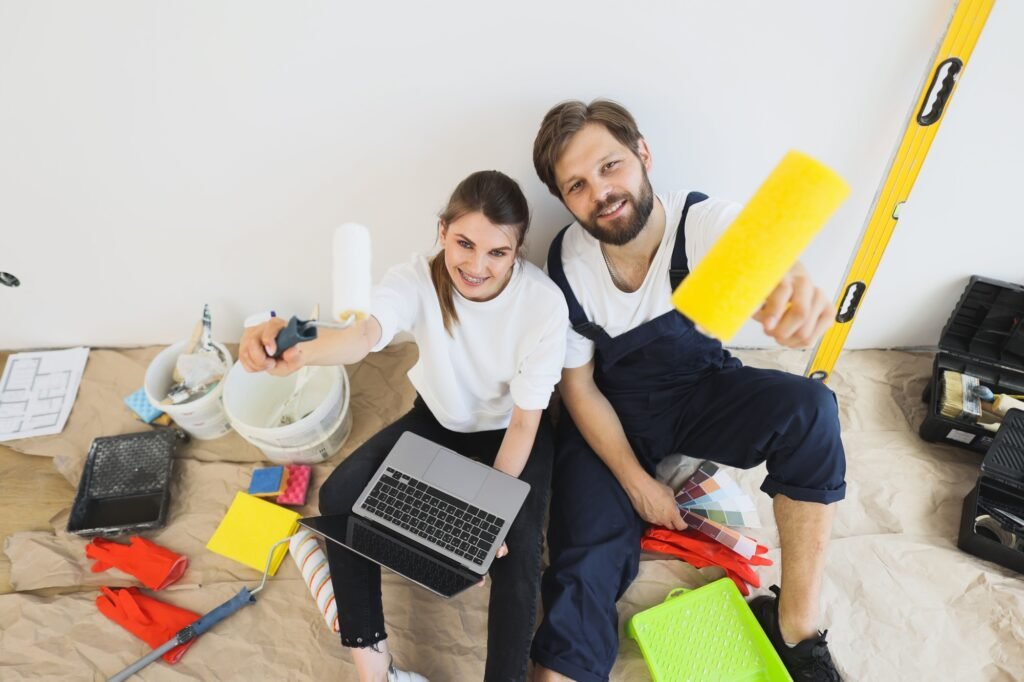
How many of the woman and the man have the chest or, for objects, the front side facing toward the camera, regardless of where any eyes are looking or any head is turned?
2

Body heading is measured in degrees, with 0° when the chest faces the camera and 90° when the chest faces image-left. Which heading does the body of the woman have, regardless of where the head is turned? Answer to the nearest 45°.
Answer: approximately 0°

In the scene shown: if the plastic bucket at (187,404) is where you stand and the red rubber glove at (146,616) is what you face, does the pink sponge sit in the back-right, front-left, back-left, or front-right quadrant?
front-left

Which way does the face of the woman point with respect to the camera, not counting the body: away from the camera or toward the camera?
toward the camera

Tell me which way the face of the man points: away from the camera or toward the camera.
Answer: toward the camera

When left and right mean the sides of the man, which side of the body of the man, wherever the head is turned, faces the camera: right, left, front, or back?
front
